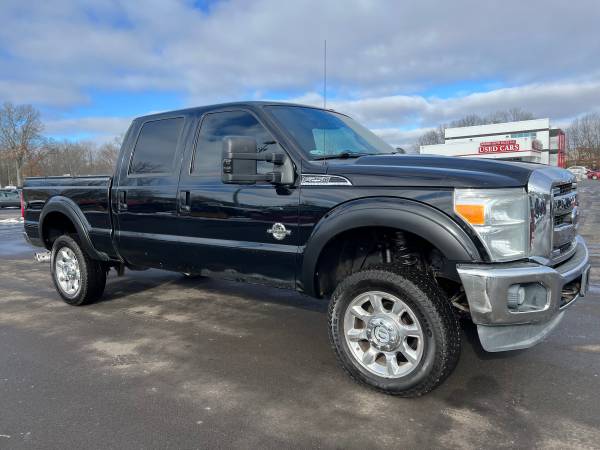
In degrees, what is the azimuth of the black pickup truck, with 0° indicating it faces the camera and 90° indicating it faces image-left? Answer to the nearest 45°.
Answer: approximately 315°
